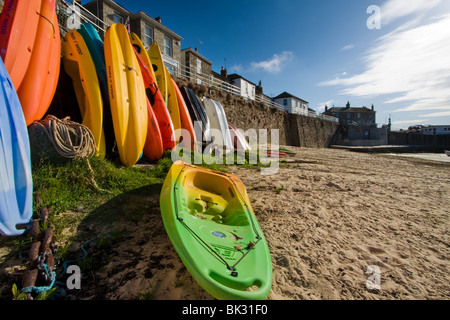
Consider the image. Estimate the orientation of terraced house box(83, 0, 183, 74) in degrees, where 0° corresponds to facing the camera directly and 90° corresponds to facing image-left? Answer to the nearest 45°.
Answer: approximately 315°

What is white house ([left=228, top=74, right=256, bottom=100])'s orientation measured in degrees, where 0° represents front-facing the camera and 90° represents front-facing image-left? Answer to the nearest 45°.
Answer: approximately 315°

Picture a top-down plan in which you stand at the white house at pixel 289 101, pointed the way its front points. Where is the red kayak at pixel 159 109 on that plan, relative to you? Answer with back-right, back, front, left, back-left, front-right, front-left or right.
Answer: front-right

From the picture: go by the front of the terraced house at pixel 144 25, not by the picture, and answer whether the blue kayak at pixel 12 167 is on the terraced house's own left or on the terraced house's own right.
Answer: on the terraced house's own right

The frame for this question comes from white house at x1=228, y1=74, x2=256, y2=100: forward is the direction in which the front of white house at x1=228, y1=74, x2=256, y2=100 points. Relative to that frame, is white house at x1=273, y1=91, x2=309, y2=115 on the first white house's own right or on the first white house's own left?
on the first white house's own left

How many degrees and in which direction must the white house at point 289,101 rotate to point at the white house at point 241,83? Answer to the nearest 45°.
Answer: approximately 90° to its right

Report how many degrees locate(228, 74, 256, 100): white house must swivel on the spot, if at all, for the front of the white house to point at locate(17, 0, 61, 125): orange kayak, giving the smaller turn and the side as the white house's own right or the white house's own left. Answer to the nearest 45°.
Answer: approximately 45° to the white house's own right

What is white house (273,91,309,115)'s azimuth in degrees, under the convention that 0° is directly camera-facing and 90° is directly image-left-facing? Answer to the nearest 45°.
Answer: approximately 315°

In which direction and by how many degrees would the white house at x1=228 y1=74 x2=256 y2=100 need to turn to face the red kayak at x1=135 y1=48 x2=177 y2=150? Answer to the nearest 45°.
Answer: approximately 45° to its right

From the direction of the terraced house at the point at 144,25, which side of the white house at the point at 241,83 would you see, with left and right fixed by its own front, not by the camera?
right

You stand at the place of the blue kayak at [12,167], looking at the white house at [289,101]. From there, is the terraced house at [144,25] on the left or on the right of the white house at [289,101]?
left
